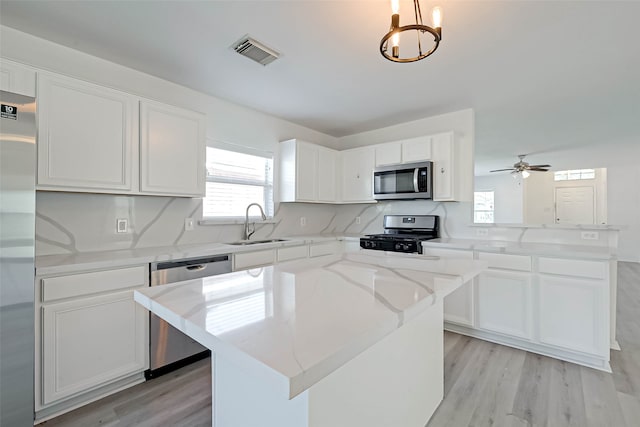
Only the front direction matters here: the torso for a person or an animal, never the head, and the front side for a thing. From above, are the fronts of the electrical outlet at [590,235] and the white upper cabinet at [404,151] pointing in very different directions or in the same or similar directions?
same or similar directions

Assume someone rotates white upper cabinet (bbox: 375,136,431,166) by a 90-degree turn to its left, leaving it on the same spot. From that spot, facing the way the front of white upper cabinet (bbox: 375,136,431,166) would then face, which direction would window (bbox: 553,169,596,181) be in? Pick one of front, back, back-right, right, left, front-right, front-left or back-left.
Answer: left

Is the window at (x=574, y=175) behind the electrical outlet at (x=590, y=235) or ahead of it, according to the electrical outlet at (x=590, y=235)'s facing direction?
behind

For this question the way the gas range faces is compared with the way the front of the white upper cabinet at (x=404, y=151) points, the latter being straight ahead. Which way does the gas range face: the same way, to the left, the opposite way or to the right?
the same way

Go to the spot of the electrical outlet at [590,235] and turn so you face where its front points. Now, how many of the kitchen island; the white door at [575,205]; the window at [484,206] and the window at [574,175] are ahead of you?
1

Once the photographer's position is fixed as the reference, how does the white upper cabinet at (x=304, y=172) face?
facing the viewer and to the right of the viewer

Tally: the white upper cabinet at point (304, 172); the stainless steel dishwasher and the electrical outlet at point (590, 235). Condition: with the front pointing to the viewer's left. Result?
0

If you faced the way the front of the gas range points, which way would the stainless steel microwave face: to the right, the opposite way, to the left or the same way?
the same way

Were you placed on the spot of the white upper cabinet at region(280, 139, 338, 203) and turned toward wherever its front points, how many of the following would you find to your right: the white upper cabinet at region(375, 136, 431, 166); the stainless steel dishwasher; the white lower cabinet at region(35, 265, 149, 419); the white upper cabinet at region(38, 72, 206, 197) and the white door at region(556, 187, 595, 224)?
3

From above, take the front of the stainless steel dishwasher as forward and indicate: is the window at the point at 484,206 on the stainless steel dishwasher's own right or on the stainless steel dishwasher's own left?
on the stainless steel dishwasher's own left

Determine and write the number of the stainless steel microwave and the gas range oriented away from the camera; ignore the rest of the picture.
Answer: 0

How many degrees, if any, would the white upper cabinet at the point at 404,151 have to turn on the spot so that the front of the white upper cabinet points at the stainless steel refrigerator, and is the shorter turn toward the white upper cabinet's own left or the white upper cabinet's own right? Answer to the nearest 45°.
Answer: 0° — it already faces it

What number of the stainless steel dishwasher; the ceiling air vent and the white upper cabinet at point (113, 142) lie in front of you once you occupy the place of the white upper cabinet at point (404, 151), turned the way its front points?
3

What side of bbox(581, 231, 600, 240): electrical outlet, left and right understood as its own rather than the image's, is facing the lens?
front

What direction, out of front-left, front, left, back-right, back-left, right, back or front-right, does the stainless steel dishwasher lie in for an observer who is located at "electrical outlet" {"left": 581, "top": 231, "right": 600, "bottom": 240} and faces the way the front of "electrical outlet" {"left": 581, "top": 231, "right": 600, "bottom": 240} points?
front-right

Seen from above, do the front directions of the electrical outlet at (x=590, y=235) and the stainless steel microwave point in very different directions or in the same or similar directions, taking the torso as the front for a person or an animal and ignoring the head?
same or similar directions

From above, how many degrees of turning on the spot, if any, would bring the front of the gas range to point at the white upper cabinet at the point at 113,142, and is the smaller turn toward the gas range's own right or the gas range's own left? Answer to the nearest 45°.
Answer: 0° — it already faces it
